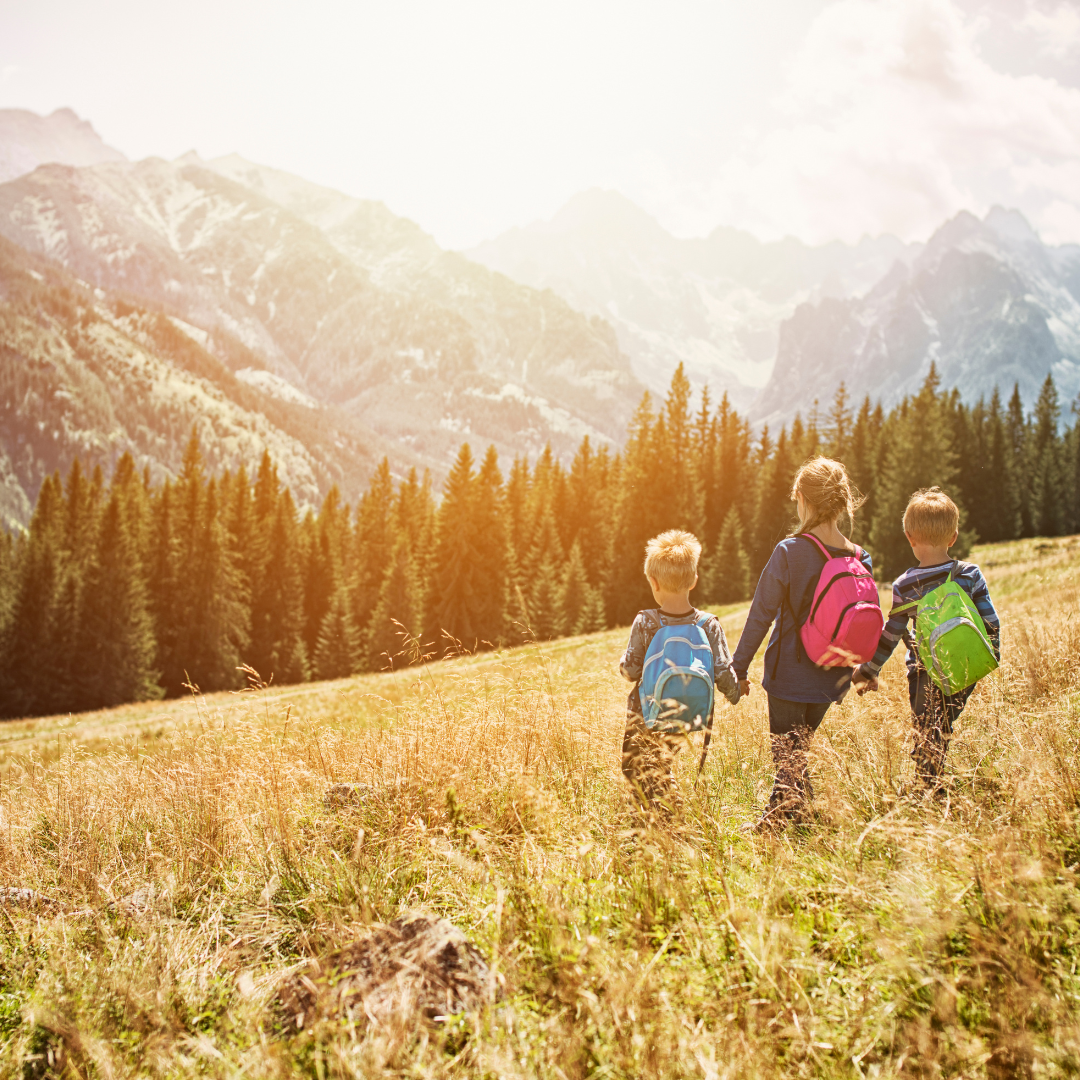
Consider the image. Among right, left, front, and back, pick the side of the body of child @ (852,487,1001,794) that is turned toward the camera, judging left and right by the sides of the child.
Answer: back

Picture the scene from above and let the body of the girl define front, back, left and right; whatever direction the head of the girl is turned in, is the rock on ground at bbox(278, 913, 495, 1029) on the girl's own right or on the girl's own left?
on the girl's own left

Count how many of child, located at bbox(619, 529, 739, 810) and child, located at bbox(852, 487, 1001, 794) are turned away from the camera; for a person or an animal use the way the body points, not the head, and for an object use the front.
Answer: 2

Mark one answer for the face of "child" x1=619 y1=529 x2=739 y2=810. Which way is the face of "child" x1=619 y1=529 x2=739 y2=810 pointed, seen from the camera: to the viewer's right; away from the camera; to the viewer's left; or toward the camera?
away from the camera

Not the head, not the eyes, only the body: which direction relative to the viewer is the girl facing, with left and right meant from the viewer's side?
facing away from the viewer and to the left of the viewer

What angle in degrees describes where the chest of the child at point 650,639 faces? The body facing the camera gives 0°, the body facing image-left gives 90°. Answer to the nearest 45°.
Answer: approximately 180°
